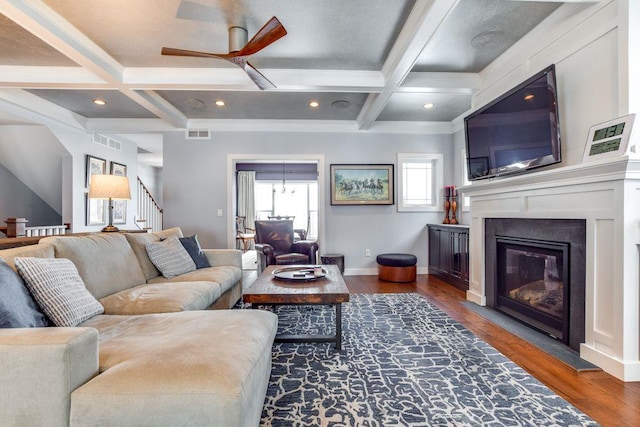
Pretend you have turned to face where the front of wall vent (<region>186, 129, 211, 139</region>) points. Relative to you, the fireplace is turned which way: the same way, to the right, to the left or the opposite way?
to the right

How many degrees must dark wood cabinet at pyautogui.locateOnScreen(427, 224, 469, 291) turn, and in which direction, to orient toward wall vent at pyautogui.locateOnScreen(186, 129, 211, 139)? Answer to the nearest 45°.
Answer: approximately 45° to its right

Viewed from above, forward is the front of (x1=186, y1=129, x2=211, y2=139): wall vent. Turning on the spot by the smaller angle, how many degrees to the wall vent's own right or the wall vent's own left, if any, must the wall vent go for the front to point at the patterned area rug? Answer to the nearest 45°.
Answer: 0° — it already faces it

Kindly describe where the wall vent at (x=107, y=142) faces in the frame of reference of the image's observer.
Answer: facing the viewer and to the right of the viewer

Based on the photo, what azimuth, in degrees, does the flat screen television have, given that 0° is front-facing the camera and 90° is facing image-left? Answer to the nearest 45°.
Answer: approximately 45°

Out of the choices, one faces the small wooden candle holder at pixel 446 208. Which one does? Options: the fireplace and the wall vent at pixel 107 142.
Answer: the wall vent

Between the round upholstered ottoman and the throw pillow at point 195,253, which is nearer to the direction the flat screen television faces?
the throw pillow

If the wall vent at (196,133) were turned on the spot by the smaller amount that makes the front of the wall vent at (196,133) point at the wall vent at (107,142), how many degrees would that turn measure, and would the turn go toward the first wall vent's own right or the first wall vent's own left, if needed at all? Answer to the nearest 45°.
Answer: approximately 135° to the first wall vent's own right

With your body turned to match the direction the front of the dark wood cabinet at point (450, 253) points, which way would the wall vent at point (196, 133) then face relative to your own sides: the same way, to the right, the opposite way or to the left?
to the left
